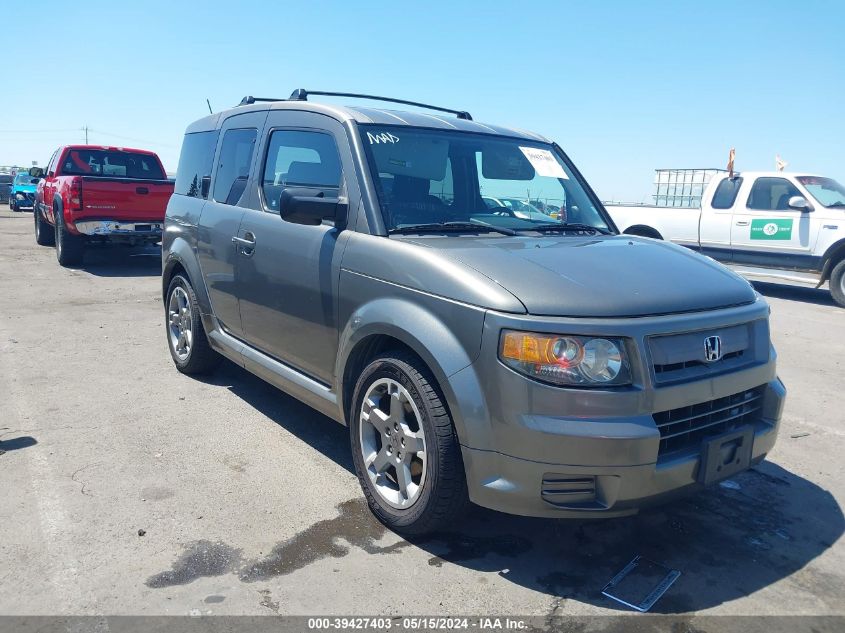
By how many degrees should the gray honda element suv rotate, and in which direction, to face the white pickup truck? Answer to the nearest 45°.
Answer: approximately 90° to its left

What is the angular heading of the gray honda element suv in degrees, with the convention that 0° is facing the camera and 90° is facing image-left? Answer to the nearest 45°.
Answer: approximately 315°

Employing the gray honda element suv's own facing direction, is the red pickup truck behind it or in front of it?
behind

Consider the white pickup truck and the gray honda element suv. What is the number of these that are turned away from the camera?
0

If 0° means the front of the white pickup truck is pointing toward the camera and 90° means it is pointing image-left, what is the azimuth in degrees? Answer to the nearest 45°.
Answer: approximately 315°

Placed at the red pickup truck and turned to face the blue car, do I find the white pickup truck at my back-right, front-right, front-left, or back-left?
back-right

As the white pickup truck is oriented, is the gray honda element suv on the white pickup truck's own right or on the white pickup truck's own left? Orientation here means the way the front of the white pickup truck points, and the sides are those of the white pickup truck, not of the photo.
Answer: on the white pickup truck's own right

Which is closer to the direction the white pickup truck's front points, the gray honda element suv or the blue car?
the gray honda element suv

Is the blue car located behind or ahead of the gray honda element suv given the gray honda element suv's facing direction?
behind
